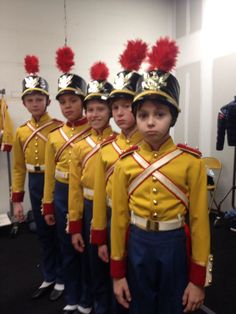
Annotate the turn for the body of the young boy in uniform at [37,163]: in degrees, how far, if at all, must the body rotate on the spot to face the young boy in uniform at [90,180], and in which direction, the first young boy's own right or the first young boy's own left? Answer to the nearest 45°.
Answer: approximately 45° to the first young boy's own left

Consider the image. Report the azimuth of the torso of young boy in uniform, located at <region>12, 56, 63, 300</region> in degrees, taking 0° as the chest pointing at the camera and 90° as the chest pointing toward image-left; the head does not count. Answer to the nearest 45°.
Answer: approximately 0°

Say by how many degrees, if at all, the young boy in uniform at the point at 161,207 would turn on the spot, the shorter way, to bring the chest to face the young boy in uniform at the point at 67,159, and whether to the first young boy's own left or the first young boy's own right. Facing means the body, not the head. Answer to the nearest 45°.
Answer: approximately 135° to the first young boy's own right

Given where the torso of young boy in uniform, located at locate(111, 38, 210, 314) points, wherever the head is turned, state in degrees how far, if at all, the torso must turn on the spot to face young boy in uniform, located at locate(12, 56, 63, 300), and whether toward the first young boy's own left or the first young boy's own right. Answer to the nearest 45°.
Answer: approximately 135° to the first young boy's own right

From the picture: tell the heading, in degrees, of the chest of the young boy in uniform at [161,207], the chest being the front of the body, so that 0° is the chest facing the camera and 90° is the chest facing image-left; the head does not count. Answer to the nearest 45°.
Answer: approximately 0°

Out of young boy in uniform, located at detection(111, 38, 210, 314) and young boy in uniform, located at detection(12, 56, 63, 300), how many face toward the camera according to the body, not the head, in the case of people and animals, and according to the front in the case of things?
2
